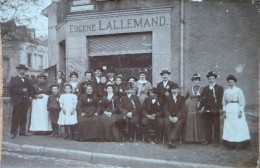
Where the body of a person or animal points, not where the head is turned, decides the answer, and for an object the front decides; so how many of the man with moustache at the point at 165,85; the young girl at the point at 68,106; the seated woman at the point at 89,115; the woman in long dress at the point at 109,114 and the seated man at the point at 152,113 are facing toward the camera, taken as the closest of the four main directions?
5

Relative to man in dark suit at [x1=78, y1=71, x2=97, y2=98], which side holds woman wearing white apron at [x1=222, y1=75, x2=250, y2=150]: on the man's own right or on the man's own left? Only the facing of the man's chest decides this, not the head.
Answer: on the man's own left

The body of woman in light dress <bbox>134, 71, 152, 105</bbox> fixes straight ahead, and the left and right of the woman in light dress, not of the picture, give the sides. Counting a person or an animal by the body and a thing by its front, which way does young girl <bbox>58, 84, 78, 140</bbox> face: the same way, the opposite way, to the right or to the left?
the same way

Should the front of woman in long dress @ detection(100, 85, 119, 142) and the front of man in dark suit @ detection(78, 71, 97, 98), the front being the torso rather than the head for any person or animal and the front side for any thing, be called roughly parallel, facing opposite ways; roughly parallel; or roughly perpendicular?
roughly parallel

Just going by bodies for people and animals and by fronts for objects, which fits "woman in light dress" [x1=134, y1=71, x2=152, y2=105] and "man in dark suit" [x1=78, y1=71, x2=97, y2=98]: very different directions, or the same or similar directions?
same or similar directions

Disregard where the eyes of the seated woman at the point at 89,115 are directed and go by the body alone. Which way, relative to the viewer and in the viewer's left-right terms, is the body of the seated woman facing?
facing the viewer

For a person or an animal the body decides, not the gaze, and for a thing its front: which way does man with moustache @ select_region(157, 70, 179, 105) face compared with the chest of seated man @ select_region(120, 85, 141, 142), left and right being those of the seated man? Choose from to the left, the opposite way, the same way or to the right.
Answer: the same way

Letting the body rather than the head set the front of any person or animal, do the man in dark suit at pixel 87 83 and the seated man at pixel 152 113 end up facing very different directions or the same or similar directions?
same or similar directions

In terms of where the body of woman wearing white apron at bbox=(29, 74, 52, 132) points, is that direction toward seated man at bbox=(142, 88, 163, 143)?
no

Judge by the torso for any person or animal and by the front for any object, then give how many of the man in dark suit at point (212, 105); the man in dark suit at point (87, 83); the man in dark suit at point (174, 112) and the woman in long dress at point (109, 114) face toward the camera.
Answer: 4

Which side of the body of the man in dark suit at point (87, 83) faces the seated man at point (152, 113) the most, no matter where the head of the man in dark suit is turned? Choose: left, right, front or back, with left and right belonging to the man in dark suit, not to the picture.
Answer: left

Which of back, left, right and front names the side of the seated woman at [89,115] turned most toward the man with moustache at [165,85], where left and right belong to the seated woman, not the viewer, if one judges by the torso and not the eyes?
left

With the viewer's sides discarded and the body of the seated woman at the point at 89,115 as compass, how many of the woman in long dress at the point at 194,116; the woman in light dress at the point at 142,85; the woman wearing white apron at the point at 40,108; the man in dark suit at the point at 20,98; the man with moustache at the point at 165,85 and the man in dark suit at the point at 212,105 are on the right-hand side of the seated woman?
2

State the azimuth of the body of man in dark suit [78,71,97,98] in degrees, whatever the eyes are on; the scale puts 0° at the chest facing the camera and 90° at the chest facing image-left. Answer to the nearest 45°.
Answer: approximately 0°

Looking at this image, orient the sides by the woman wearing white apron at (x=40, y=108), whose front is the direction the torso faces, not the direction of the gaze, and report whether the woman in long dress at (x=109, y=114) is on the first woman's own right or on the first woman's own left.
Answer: on the first woman's own left

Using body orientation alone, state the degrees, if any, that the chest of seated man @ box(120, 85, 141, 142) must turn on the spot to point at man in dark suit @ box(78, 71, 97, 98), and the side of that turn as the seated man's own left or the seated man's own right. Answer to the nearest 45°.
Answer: approximately 90° to the seated man's own right

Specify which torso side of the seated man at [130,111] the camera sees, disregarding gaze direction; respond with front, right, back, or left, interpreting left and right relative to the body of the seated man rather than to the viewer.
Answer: front
